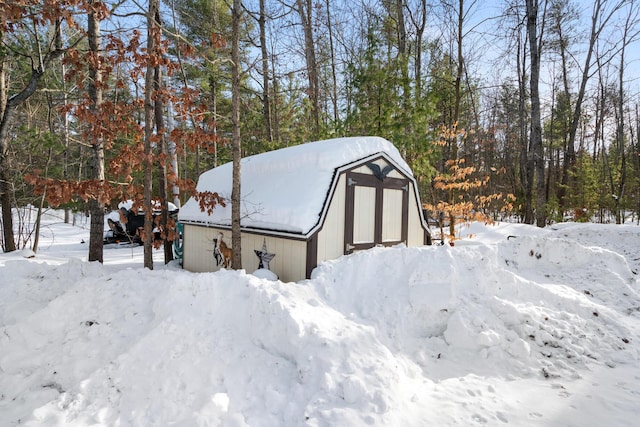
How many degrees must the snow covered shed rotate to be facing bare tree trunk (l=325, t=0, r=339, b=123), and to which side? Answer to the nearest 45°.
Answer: approximately 135° to its left

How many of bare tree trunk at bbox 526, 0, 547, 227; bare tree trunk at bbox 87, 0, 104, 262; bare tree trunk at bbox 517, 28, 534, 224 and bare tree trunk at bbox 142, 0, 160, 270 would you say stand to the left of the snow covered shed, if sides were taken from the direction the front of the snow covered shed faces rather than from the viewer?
2

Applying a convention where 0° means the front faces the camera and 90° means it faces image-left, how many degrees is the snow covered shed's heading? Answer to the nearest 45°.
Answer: approximately 315°

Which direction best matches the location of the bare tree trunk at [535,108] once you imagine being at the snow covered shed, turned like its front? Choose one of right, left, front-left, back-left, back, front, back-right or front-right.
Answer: left

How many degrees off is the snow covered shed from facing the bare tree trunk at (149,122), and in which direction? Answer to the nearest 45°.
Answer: approximately 135° to its right

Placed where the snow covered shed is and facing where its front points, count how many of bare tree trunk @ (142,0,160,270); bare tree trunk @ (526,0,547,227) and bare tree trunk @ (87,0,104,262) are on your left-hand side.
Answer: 1

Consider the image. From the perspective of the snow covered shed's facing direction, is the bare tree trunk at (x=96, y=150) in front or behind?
behind

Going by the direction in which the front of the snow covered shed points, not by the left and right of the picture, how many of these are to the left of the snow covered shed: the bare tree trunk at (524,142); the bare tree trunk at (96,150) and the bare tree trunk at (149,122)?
1

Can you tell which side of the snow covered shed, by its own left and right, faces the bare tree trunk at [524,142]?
left

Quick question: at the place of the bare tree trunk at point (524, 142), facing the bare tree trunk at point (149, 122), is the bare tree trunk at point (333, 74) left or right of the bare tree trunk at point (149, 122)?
right
